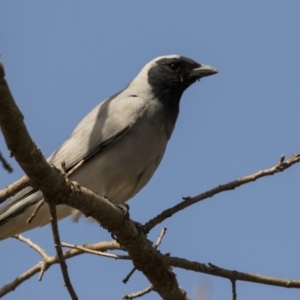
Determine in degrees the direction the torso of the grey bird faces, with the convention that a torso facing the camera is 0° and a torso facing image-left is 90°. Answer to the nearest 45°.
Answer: approximately 270°
